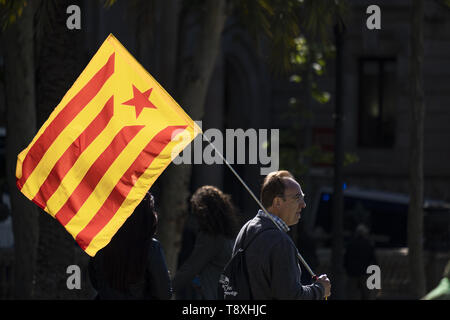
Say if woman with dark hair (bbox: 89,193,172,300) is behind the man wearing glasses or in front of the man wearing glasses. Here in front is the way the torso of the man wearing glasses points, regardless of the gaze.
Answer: behind

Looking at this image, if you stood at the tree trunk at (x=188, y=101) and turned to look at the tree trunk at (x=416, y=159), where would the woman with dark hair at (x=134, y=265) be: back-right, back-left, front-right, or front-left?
back-right

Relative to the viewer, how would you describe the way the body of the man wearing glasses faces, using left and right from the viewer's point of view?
facing to the right of the viewer

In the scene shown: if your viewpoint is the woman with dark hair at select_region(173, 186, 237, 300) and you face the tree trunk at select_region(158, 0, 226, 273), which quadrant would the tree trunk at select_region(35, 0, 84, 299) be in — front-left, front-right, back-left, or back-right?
front-left

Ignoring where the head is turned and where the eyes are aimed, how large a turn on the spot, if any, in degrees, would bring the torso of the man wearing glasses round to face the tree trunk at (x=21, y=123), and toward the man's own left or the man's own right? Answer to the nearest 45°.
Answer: approximately 135° to the man's own left

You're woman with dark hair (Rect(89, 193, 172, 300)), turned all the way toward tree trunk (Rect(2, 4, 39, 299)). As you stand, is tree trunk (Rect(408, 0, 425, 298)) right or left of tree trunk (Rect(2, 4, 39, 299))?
right

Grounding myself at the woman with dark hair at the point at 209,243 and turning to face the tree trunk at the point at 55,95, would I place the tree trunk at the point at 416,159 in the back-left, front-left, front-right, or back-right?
front-right

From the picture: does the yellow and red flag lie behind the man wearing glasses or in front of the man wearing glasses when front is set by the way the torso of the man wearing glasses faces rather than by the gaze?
behind
